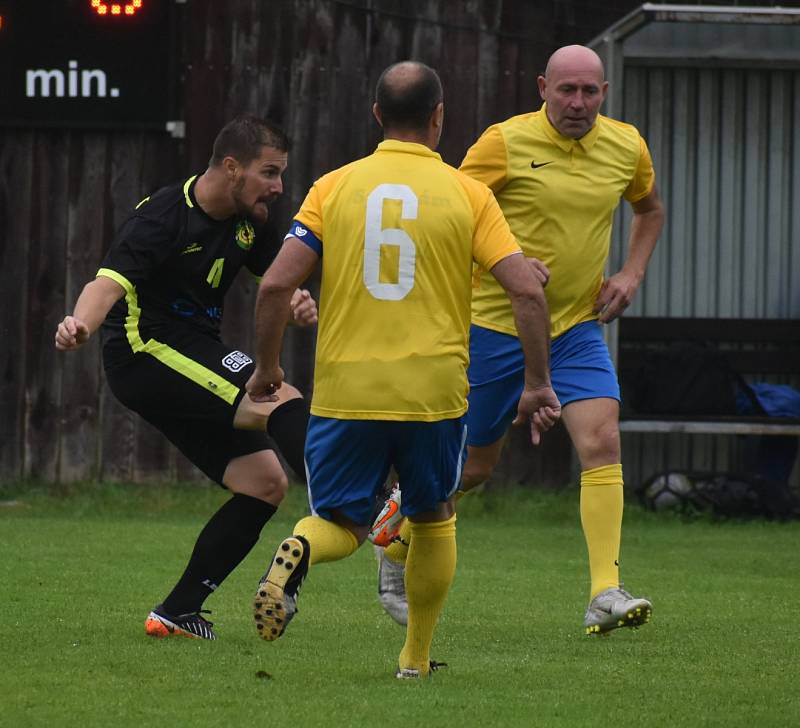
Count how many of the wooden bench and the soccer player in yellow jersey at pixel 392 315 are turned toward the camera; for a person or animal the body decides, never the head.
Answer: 1

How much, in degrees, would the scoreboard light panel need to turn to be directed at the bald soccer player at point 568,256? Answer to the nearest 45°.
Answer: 0° — it already faces them

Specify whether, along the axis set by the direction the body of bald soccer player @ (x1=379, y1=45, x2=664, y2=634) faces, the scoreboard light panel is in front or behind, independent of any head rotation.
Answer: behind

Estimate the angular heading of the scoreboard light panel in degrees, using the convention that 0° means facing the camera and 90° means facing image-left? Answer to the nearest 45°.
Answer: approximately 0°

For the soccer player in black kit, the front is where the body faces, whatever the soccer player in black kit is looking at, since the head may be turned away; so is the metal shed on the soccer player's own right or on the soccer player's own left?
on the soccer player's own left

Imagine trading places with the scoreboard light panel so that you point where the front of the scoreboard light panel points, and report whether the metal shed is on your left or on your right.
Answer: on your left

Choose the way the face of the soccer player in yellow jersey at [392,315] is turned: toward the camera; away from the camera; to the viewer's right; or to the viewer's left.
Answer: away from the camera

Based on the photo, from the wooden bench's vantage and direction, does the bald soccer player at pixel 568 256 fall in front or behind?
in front

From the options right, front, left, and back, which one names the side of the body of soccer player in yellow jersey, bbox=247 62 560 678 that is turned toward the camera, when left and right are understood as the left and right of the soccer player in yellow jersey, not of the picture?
back
